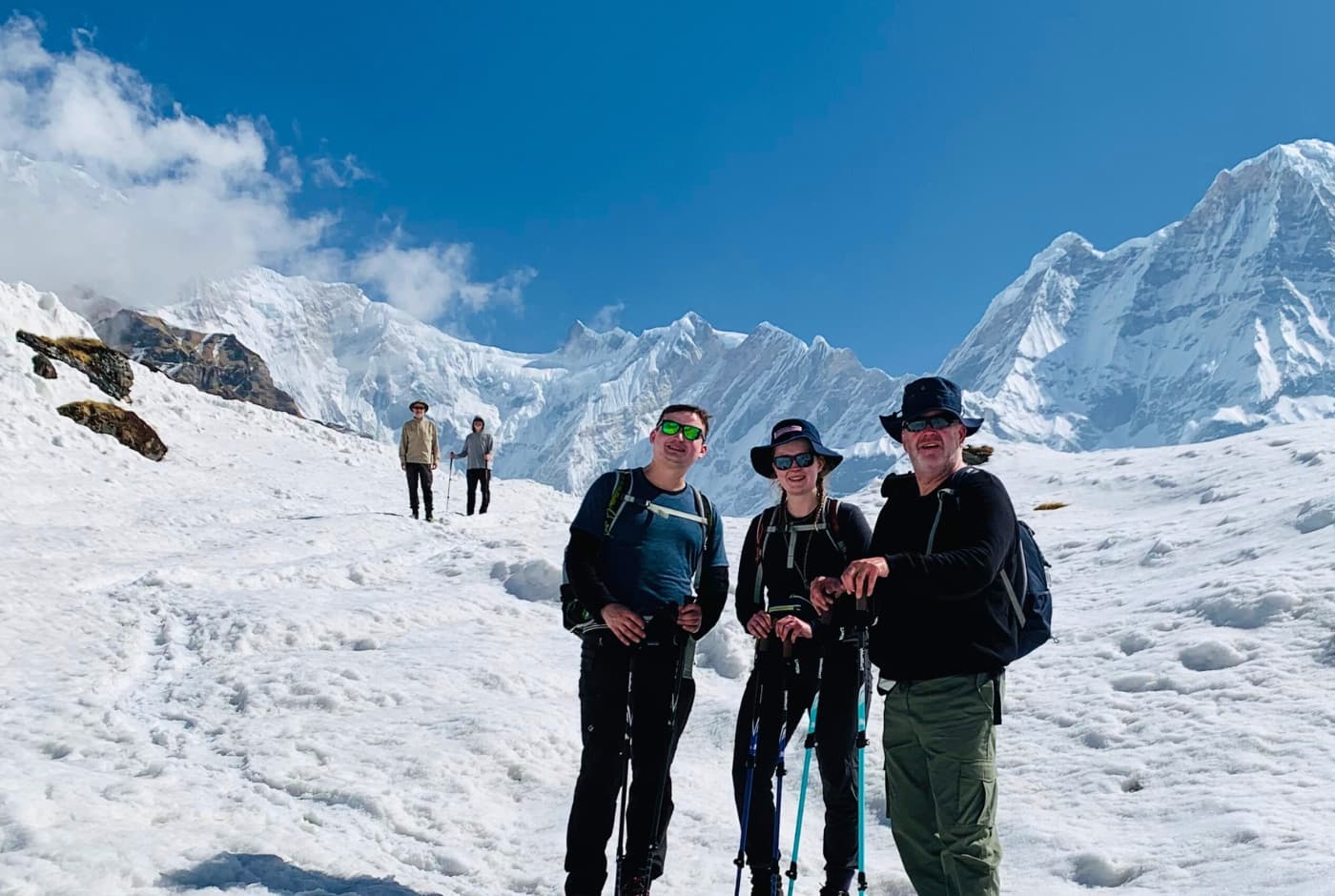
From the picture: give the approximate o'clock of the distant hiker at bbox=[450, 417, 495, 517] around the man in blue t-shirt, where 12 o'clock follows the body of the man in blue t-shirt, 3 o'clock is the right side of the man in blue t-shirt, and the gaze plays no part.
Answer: The distant hiker is roughly at 7 o'clock from the man in blue t-shirt.

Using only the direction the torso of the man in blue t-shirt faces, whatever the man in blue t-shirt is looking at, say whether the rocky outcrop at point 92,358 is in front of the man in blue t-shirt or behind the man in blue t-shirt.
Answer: behind

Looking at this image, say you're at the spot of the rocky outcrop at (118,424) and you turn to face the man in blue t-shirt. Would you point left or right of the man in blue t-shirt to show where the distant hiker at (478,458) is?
left

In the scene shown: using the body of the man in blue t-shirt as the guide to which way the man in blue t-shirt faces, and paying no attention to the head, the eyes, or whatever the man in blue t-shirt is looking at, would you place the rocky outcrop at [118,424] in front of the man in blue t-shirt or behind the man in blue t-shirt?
behind

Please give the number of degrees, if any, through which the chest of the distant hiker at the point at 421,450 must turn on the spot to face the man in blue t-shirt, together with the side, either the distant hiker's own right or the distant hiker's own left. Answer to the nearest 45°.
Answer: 0° — they already face them

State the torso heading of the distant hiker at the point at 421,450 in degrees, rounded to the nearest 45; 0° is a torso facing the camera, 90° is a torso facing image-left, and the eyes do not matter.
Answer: approximately 0°

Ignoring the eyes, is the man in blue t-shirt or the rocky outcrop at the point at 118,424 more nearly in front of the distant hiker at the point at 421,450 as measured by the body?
the man in blue t-shirt
